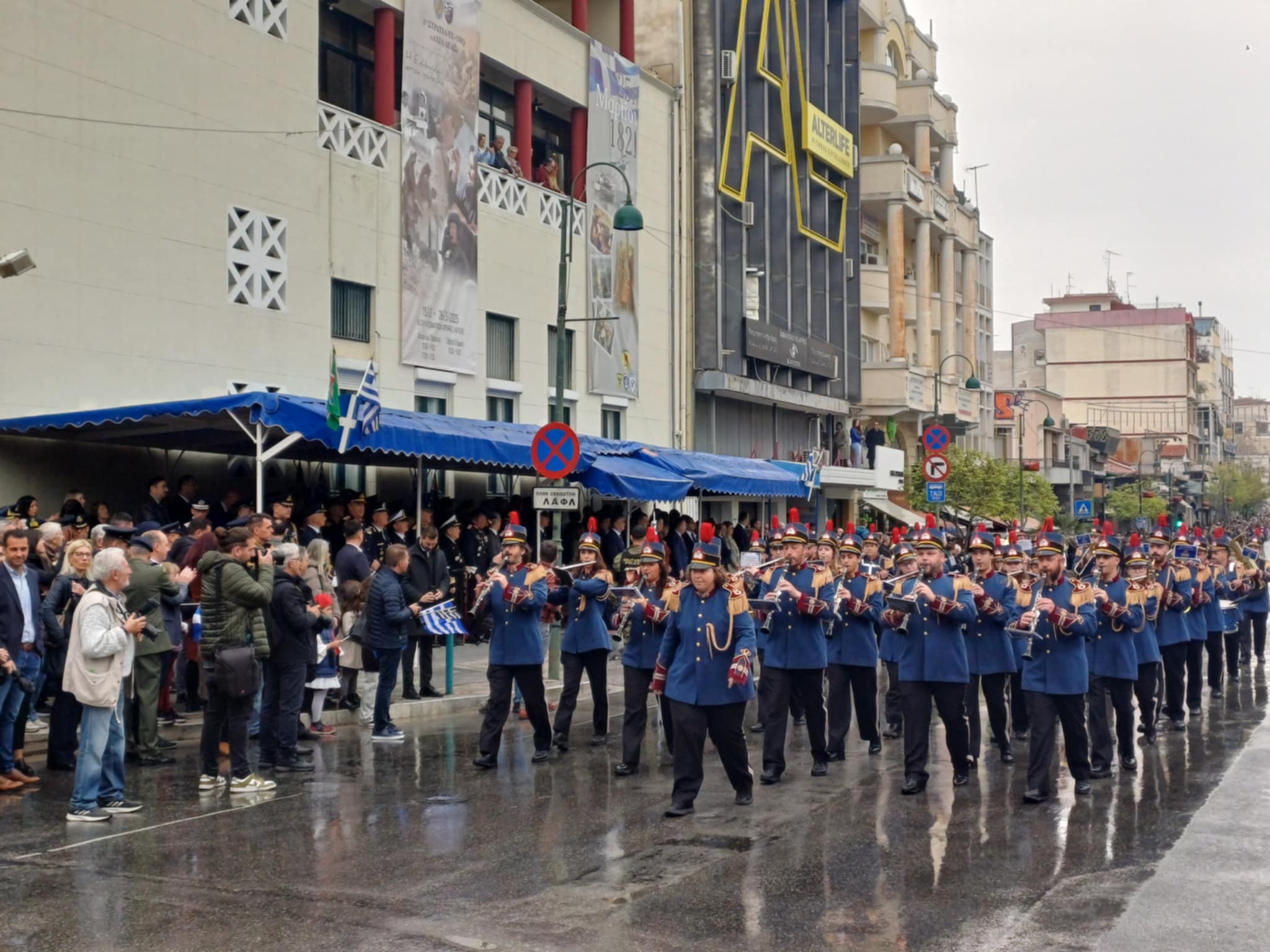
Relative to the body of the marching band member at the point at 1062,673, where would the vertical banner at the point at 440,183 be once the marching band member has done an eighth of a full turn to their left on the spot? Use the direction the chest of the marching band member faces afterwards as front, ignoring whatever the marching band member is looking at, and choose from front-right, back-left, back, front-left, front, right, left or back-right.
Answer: back-right

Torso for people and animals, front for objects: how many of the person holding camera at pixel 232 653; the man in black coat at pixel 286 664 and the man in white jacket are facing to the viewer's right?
3

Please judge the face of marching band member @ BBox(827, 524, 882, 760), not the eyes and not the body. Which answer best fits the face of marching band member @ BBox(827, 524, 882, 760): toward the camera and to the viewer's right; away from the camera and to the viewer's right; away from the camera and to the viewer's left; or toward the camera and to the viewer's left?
toward the camera and to the viewer's left

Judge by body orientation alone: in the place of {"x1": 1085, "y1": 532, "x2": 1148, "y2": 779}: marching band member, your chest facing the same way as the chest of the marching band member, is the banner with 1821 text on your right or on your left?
on your right

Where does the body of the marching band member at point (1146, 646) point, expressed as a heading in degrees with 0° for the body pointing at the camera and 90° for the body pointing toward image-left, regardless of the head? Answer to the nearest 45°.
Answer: approximately 45°

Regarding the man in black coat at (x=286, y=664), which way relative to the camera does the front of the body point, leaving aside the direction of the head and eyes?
to the viewer's right

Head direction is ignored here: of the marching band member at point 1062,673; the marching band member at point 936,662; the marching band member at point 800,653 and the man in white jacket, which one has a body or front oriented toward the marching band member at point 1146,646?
the man in white jacket

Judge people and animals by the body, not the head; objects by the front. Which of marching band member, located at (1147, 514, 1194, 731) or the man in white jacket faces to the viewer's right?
the man in white jacket

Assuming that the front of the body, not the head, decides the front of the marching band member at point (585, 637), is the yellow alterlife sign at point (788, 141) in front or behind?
behind

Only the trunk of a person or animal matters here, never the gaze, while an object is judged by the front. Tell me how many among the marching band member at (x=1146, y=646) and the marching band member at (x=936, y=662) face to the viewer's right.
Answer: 0

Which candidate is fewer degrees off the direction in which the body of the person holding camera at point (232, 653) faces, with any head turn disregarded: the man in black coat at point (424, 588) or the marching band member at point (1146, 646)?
the marching band member

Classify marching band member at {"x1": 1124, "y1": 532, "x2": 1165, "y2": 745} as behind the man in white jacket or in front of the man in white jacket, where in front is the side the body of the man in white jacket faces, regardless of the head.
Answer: in front

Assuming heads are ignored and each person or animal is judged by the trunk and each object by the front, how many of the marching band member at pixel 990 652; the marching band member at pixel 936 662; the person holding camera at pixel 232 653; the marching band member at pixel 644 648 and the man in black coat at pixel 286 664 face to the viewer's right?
2

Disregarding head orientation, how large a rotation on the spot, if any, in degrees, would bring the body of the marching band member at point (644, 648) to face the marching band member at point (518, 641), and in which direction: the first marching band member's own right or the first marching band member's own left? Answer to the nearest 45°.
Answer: approximately 45° to the first marching band member's own right

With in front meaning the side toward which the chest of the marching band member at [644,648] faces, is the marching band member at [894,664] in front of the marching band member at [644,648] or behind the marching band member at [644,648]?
behind

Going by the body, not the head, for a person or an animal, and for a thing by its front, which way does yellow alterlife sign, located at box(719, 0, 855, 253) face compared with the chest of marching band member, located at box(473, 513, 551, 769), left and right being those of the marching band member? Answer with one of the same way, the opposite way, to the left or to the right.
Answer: to the left
